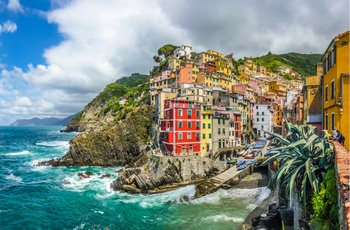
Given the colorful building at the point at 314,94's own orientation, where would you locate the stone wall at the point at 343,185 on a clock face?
The stone wall is roughly at 9 o'clock from the colorful building.

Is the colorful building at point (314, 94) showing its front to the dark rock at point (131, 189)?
yes

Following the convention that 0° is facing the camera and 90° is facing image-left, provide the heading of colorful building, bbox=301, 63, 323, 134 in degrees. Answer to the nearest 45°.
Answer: approximately 90°

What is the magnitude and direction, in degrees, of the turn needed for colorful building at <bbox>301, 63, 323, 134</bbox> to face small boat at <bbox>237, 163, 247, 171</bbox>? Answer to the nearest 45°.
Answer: approximately 45° to its right

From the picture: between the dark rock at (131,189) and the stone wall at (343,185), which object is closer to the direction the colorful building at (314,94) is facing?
the dark rock

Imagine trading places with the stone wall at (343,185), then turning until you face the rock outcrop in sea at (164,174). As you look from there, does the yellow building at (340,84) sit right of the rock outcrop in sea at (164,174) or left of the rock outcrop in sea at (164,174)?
right
